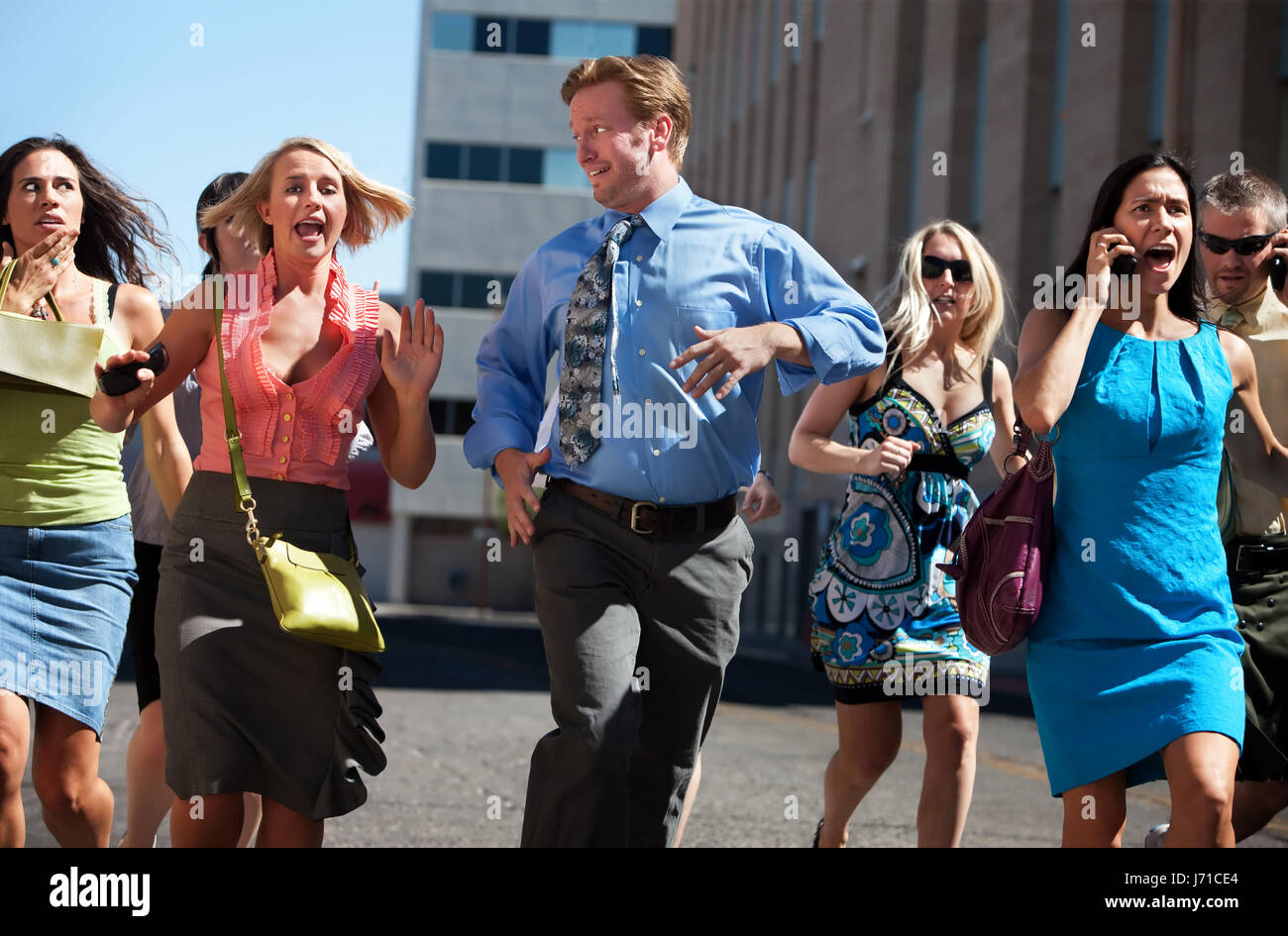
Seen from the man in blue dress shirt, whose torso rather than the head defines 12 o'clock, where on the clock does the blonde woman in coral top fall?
The blonde woman in coral top is roughly at 3 o'clock from the man in blue dress shirt.

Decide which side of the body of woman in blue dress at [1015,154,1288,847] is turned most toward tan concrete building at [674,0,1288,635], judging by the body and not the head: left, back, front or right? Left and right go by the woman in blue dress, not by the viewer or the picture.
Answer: back

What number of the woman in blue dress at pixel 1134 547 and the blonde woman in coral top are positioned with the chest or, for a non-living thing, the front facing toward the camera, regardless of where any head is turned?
2

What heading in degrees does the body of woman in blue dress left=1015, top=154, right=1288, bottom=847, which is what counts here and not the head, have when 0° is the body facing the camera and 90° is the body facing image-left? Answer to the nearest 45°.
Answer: approximately 0°

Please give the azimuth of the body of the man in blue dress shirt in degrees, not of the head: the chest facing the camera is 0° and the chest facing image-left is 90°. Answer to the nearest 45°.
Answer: approximately 0°
